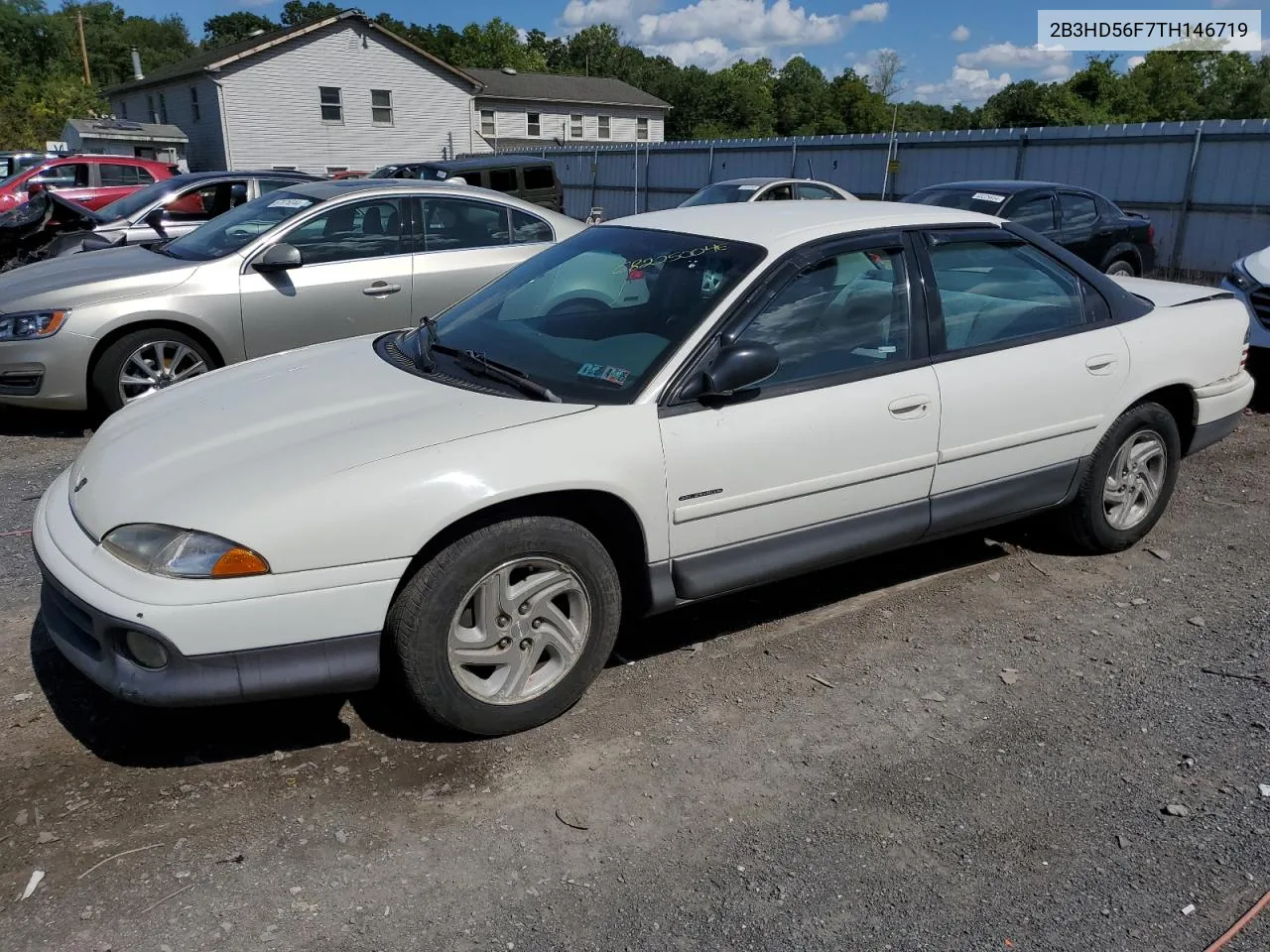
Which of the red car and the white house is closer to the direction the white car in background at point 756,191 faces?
the red car

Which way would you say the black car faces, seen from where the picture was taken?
facing the viewer and to the left of the viewer

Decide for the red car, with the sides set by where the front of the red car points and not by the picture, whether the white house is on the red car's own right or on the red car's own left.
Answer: on the red car's own right

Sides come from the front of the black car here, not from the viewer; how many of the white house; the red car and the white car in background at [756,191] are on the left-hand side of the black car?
0

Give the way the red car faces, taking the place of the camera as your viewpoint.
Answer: facing to the left of the viewer

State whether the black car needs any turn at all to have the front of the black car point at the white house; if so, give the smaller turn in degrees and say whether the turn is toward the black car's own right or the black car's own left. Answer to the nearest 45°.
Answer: approximately 90° to the black car's own right

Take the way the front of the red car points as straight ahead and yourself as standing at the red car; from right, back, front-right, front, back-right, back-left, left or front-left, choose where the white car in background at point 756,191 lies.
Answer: back-left

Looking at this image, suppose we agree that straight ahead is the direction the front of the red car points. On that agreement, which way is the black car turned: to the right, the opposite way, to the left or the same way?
the same way

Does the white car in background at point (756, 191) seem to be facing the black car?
no

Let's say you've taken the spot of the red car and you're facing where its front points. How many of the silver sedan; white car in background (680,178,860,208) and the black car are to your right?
0

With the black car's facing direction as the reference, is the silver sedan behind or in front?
in front

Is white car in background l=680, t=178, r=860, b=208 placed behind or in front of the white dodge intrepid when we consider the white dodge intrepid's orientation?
behind

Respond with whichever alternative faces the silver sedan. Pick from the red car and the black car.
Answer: the black car

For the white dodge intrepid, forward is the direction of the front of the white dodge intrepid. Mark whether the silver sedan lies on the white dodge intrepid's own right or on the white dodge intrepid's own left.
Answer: on the white dodge intrepid's own right

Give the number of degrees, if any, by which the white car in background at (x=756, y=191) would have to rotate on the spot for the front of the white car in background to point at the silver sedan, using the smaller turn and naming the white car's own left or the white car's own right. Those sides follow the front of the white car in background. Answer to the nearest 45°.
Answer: approximately 45° to the white car's own left

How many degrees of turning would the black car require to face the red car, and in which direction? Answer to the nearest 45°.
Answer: approximately 45° to its right

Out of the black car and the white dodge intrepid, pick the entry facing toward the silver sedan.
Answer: the black car

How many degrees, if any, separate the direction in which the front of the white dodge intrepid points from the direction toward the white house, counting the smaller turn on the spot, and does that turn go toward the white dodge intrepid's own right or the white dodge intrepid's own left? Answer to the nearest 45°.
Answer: approximately 135° to the white dodge intrepid's own right

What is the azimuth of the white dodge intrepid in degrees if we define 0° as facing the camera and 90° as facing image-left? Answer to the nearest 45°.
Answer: approximately 45°
